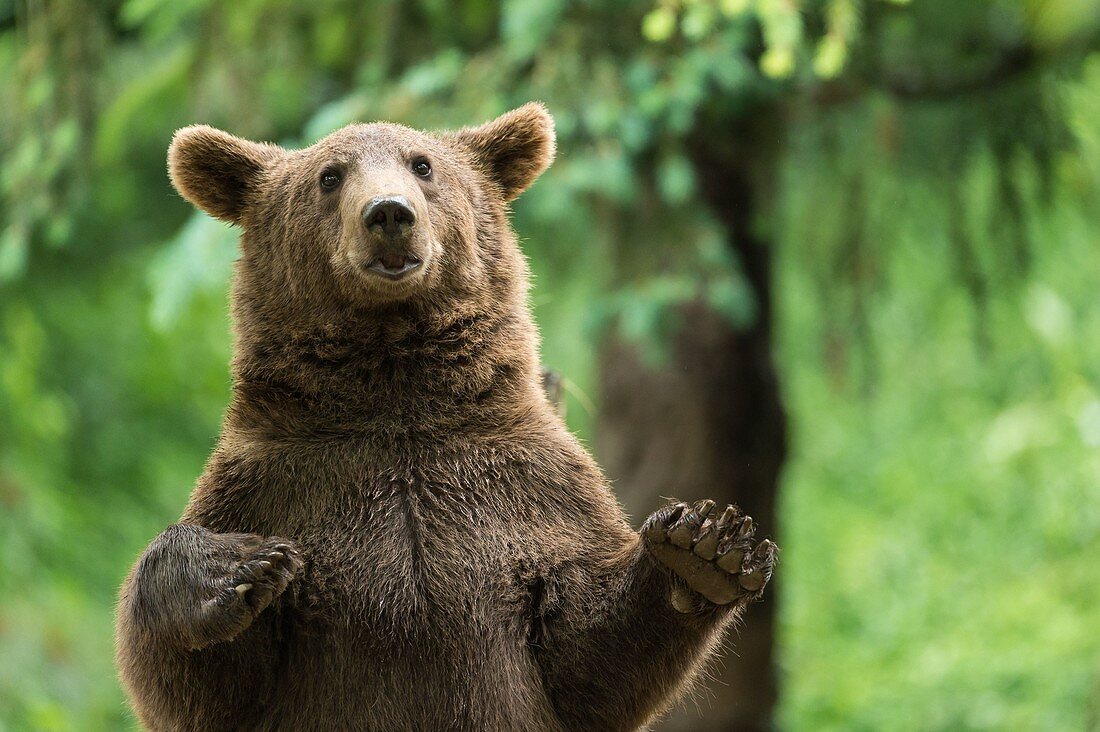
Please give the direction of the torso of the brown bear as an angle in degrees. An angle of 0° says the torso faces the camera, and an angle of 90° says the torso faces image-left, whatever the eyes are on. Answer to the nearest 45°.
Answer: approximately 0°

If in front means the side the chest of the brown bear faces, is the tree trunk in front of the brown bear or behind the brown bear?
behind
